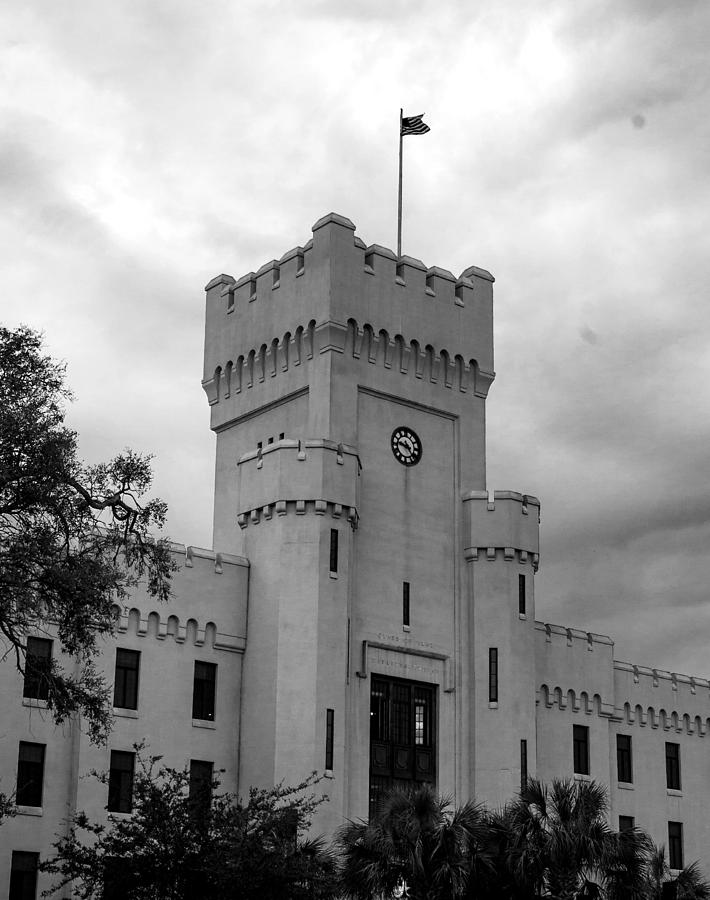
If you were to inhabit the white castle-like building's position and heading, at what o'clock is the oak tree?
The oak tree is roughly at 2 o'clock from the white castle-like building.

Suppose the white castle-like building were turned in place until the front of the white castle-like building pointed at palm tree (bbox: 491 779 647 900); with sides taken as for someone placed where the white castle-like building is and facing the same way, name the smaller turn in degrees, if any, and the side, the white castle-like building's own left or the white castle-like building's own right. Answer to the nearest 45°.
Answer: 0° — it already faces it

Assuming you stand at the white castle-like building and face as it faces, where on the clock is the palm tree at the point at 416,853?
The palm tree is roughly at 1 o'clock from the white castle-like building.

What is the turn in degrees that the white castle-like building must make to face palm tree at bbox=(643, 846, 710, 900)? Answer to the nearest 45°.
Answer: approximately 45° to its left

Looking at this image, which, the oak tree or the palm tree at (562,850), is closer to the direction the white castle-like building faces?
the palm tree

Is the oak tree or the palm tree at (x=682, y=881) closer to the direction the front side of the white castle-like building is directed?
the palm tree

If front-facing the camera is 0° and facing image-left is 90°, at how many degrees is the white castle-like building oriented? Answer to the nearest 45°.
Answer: approximately 315°
